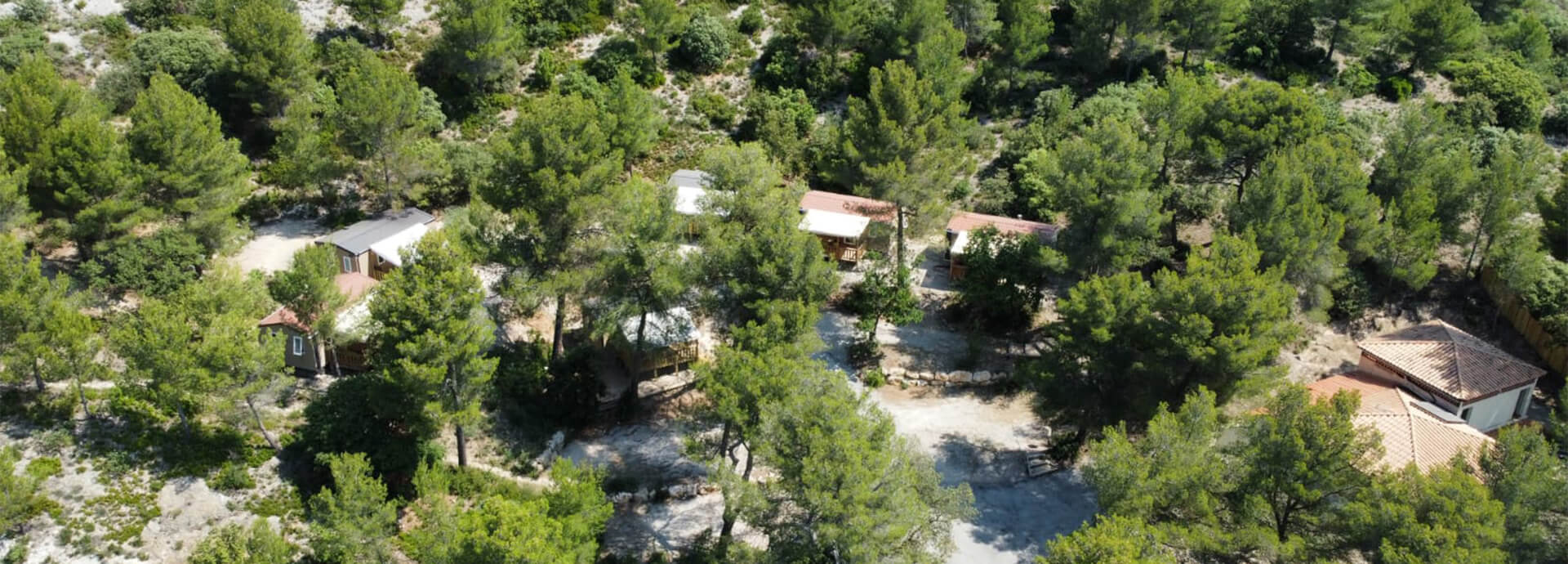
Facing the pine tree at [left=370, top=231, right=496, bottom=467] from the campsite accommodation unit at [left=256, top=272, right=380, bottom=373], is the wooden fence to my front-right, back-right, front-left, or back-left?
front-left

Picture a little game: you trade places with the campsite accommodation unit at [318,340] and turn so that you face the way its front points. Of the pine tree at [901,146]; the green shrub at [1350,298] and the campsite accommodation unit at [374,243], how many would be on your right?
0

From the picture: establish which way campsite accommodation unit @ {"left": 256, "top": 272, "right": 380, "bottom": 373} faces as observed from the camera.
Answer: facing the viewer and to the right of the viewer

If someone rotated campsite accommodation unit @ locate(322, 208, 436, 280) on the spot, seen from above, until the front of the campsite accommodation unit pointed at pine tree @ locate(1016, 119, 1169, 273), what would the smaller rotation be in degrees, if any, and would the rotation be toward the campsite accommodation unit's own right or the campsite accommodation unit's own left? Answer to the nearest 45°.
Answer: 0° — it already faces it

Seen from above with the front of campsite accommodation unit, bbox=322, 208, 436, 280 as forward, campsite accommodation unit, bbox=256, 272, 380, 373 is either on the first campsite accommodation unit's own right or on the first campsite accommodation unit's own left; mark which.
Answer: on the first campsite accommodation unit's own right

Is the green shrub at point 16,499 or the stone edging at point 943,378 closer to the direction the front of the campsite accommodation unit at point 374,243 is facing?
the stone edging

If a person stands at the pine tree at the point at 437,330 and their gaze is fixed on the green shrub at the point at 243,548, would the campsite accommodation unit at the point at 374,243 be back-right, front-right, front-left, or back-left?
back-right

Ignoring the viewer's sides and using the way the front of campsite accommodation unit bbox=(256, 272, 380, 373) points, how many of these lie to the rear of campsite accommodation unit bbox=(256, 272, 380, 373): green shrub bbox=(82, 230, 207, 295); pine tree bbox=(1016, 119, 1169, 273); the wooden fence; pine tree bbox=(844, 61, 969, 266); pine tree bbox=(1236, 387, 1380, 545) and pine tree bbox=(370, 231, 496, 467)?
1

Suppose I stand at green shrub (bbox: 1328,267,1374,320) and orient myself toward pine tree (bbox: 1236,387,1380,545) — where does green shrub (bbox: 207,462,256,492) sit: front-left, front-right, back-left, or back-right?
front-right

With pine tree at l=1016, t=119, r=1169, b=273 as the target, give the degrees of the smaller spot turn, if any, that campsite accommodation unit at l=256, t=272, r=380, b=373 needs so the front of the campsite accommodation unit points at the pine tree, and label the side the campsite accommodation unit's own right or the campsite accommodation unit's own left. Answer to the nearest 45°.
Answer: approximately 45° to the campsite accommodation unit's own left

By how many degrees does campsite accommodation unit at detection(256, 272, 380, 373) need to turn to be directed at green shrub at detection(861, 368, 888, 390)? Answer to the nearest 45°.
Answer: approximately 45° to its left

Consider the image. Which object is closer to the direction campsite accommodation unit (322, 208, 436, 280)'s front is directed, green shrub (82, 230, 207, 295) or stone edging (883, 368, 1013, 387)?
the stone edging

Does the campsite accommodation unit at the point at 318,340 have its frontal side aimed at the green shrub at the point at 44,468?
no

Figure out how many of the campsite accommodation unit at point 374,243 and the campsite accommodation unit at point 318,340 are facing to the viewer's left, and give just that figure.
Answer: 0

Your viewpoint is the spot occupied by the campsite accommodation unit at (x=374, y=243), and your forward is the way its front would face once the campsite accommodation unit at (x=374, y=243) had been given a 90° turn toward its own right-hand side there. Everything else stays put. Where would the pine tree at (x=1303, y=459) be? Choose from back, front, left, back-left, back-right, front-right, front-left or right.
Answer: left

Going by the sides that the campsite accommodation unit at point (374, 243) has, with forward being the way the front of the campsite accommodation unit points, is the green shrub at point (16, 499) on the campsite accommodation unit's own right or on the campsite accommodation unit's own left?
on the campsite accommodation unit's own right

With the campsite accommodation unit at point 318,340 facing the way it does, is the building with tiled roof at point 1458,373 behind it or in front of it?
in front

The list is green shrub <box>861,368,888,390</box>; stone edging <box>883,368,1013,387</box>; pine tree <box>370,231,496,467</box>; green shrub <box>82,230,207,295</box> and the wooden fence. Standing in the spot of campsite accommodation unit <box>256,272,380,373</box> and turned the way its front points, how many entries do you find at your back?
1
